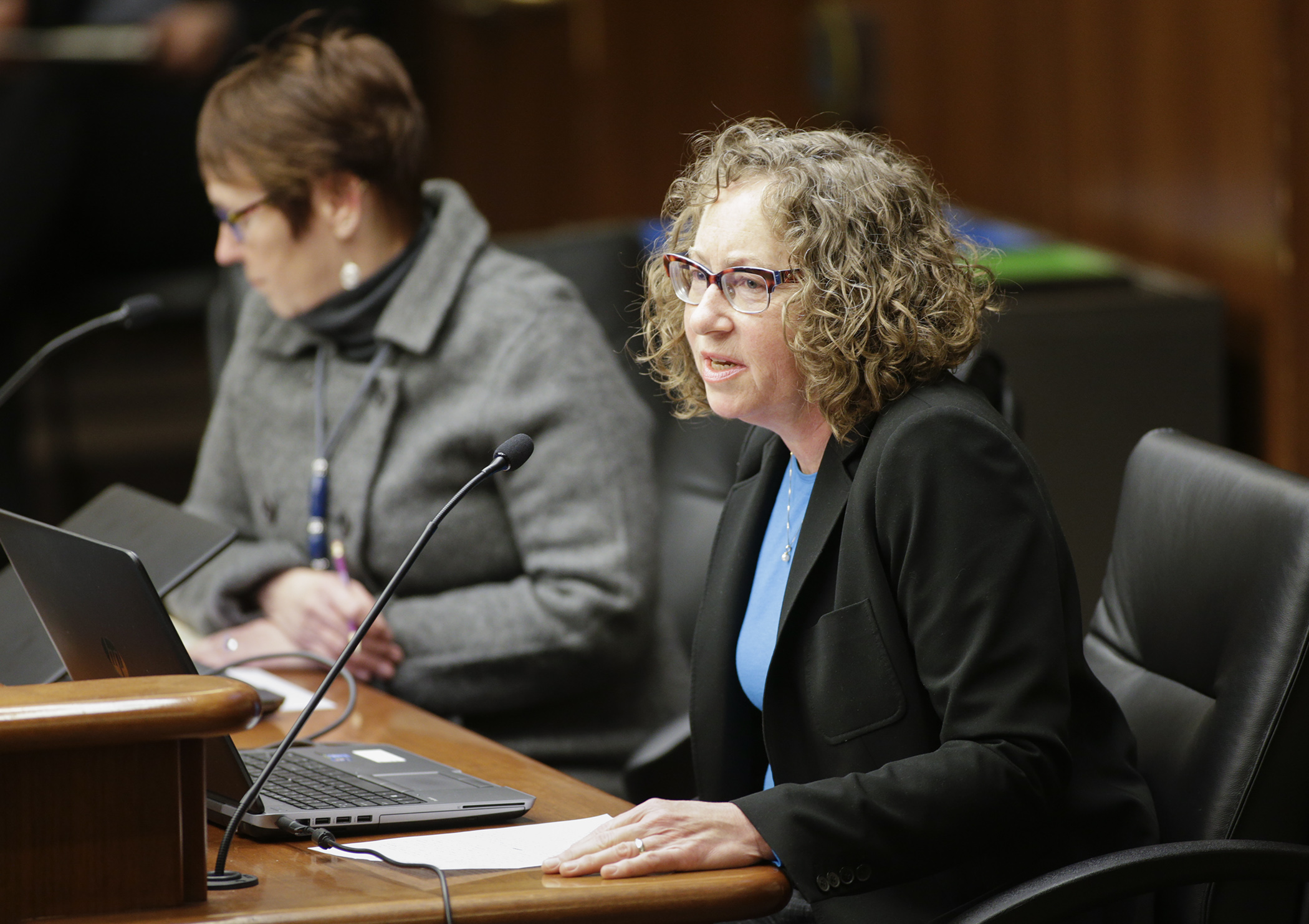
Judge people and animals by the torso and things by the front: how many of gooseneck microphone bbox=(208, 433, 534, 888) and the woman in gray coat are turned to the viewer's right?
1

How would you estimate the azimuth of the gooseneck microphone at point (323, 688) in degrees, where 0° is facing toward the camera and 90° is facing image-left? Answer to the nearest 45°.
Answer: approximately 270°

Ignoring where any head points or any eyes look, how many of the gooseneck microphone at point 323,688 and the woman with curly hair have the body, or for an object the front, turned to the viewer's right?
1

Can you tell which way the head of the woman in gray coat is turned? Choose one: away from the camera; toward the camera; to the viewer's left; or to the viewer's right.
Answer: to the viewer's left

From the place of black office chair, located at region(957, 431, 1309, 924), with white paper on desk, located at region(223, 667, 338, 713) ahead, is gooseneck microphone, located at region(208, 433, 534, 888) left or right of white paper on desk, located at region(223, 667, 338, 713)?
left

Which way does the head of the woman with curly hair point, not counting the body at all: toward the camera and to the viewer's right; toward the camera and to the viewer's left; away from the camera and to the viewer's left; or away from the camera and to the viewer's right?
toward the camera and to the viewer's left

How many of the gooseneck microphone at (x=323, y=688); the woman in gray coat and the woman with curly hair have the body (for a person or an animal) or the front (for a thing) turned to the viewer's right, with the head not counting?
1

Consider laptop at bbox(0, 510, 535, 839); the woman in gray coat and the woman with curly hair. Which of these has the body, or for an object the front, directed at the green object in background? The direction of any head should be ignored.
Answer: the laptop

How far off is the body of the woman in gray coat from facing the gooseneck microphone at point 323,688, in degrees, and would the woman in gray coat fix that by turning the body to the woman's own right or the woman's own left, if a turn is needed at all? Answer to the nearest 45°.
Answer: approximately 45° to the woman's own left

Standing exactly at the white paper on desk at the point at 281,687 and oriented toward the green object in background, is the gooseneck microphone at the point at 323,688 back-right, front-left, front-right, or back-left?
back-right

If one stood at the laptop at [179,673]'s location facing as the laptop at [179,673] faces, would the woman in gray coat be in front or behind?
in front

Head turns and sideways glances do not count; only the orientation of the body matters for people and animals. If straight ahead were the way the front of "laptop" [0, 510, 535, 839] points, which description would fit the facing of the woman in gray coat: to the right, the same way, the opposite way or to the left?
the opposite way

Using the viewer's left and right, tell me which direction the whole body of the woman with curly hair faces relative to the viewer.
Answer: facing the viewer and to the left of the viewer

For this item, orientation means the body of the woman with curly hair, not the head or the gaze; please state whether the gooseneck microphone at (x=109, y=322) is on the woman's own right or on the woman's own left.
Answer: on the woman's own right
